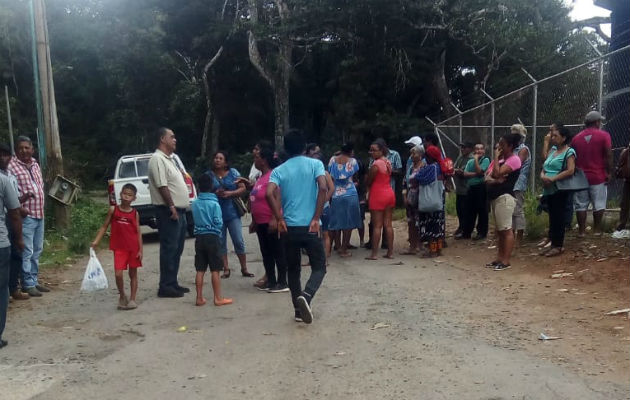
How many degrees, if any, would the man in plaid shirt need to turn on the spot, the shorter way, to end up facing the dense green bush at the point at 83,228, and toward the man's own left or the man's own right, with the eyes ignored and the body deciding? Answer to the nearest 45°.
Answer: approximately 135° to the man's own left

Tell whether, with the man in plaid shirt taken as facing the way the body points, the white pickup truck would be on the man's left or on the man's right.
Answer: on the man's left

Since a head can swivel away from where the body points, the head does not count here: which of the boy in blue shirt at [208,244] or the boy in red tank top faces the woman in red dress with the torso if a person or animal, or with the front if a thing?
the boy in blue shirt

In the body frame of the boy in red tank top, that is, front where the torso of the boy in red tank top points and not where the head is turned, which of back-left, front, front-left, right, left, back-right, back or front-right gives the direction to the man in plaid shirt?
back-right

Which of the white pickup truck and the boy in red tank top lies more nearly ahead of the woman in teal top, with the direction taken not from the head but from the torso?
the boy in red tank top

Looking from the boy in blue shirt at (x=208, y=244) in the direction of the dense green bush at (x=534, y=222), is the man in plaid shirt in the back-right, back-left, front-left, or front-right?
back-left

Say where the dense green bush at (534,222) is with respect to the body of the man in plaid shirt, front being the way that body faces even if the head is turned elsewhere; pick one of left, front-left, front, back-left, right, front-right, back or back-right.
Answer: front-left

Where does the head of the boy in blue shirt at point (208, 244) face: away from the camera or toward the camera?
away from the camera

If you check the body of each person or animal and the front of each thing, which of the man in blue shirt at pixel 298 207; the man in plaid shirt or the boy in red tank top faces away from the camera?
the man in blue shirt

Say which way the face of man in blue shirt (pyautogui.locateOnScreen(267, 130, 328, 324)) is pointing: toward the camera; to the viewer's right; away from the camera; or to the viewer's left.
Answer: away from the camera

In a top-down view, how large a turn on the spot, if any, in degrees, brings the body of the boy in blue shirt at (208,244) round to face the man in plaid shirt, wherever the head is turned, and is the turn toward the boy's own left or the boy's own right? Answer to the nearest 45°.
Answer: approximately 90° to the boy's own left

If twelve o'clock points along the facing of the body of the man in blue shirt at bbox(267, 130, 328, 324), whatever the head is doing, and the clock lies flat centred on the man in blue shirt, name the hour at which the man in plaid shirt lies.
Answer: The man in plaid shirt is roughly at 10 o'clock from the man in blue shirt.

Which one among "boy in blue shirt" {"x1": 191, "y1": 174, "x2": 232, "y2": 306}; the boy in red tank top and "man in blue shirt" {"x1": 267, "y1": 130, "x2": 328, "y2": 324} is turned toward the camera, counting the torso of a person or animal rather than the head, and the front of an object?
the boy in red tank top
